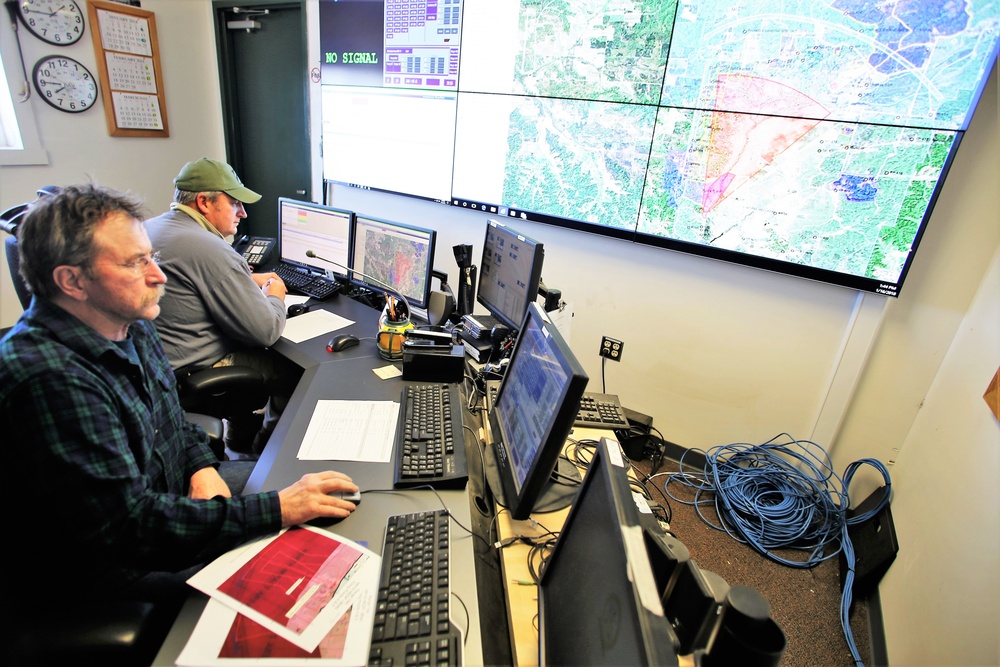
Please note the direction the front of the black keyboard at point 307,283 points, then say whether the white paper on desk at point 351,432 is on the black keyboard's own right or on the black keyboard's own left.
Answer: on the black keyboard's own left

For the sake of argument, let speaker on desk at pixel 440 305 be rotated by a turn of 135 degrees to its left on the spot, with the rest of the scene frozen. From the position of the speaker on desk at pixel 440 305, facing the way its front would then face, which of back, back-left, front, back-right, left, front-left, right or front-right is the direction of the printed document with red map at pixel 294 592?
right

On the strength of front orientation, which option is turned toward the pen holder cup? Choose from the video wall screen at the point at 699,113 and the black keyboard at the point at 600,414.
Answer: the video wall screen

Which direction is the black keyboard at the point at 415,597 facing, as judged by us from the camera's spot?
facing to the left of the viewer

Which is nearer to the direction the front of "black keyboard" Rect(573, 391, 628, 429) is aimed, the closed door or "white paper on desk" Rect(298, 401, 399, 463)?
the white paper on desk

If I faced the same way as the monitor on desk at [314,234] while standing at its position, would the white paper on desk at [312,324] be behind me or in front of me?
in front

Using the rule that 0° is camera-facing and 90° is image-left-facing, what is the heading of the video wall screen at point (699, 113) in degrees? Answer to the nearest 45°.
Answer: approximately 45°

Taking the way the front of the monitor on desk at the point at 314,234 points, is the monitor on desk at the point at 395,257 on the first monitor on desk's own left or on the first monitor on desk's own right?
on the first monitor on desk's own left

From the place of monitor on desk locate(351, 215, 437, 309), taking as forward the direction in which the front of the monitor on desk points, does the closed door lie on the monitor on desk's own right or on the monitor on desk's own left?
on the monitor on desk's own right

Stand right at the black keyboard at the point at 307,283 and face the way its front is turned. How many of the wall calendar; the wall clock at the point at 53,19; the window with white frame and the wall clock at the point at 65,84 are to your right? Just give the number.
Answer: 4

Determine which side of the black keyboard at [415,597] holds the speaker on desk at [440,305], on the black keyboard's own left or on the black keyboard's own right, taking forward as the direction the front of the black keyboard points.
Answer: on the black keyboard's own right

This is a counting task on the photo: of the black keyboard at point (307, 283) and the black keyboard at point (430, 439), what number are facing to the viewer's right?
0

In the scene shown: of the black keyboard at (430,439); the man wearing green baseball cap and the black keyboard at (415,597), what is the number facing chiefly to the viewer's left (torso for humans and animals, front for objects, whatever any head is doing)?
2

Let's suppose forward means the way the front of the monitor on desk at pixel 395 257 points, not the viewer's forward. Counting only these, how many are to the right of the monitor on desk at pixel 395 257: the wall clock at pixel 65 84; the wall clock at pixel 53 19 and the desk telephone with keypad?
3

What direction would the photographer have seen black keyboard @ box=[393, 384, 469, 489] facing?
facing to the left of the viewer

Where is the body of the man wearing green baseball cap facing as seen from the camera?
to the viewer's right

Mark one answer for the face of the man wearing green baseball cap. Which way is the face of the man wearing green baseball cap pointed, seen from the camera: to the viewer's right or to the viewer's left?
to the viewer's right

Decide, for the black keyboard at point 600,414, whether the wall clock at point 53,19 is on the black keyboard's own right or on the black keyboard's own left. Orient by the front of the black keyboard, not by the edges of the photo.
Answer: on the black keyboard's own right
